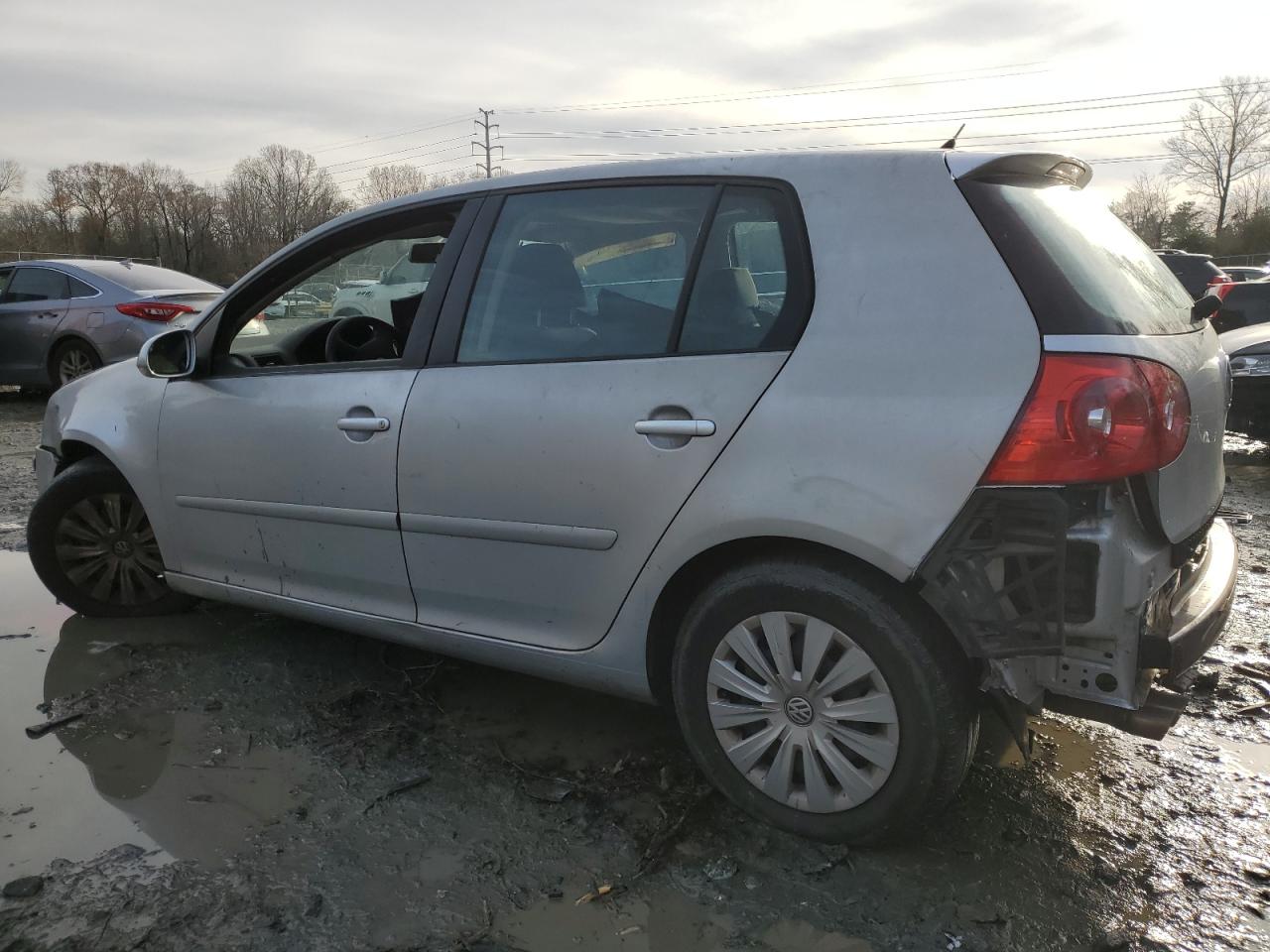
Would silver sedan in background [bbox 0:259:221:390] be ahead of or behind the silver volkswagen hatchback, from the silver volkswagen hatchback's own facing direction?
ahead

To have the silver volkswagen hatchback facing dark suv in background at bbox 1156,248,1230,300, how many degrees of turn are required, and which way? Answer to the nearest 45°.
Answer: approximately 90° to its right

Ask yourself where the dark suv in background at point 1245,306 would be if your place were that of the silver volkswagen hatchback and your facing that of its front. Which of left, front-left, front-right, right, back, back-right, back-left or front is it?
right

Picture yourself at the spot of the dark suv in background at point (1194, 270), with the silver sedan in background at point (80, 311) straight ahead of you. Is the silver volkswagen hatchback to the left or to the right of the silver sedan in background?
left

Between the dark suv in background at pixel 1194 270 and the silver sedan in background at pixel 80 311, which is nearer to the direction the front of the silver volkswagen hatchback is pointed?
the silver sedan in background

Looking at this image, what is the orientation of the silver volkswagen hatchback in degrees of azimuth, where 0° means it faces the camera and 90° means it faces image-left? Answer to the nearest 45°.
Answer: approximately 135°

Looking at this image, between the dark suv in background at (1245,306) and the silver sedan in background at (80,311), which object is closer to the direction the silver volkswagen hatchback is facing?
the silver sedan in background
